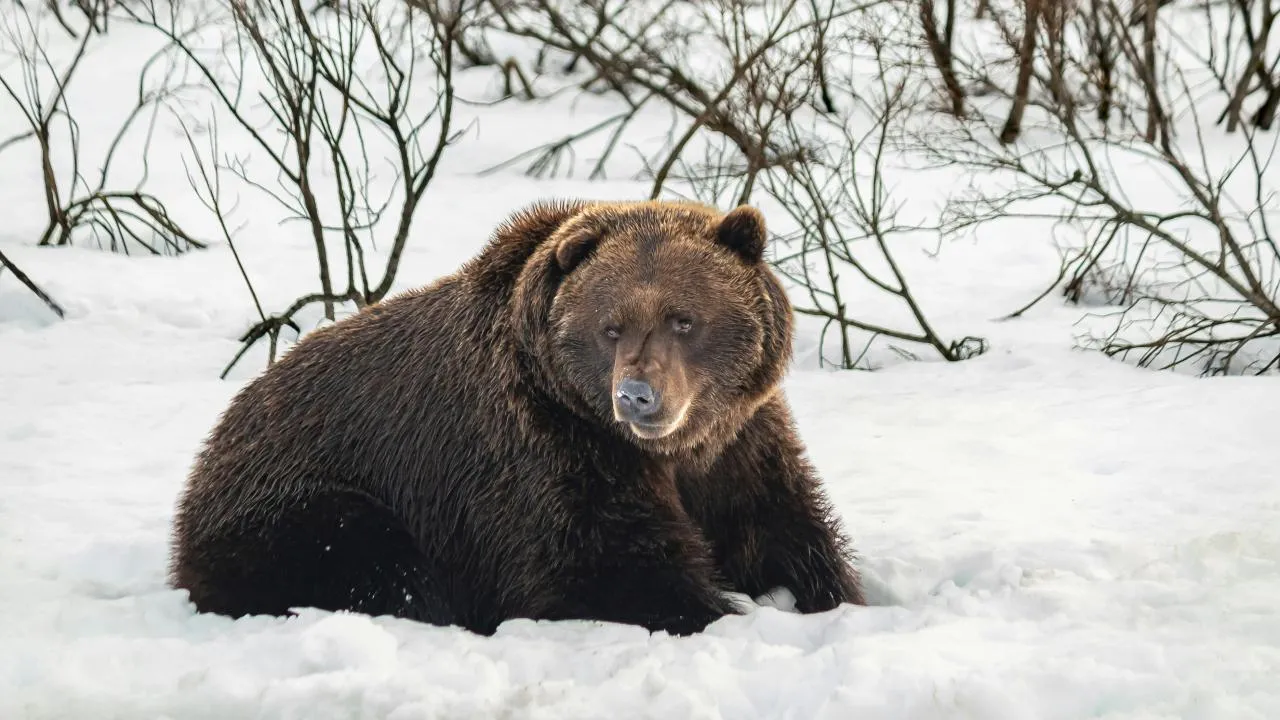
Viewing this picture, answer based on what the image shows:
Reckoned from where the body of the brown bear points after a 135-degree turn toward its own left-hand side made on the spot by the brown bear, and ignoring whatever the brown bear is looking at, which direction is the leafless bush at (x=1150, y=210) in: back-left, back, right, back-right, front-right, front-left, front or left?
front-right

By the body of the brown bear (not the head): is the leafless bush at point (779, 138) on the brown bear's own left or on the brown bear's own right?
on the brown bear's own left

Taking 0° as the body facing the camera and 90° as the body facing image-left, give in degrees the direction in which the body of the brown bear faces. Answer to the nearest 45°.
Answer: approximately 315°

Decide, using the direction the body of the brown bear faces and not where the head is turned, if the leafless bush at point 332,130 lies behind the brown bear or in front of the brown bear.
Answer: behind

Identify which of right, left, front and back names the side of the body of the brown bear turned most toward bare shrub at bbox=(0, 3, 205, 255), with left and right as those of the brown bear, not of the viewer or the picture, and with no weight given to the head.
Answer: back
